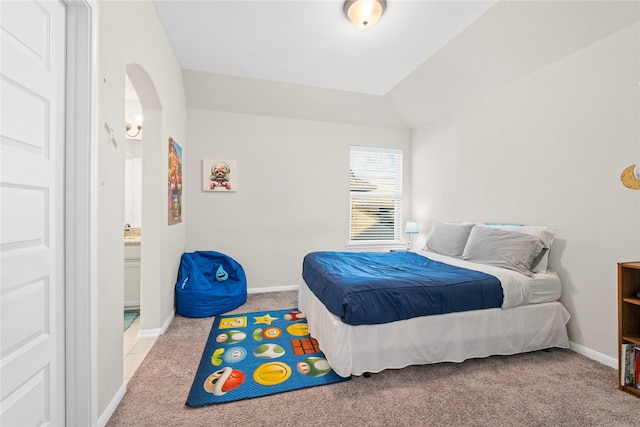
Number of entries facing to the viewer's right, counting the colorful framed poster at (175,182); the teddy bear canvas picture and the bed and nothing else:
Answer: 1

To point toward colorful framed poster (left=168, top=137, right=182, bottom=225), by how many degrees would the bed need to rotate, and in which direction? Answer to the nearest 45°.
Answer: approximately 45° to its right

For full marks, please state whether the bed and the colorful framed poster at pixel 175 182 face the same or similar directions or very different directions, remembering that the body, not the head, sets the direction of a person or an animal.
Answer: very different directions

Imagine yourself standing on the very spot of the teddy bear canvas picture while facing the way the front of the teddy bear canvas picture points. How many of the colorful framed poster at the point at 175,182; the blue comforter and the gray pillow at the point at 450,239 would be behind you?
0

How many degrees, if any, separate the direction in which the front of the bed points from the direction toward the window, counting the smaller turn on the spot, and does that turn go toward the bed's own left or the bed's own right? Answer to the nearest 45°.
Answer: approximately 90° to the bed's own right

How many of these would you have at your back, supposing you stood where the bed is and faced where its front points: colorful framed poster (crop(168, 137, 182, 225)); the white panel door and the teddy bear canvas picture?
0

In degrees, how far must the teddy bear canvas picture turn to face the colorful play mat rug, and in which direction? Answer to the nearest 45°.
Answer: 0° — it already faces it

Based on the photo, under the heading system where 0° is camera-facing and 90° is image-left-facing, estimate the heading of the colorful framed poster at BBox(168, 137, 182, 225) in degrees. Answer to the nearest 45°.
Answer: approximately 270°

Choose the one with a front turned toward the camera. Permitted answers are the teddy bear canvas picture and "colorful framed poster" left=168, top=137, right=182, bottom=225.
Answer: the teddy bear canvas picture

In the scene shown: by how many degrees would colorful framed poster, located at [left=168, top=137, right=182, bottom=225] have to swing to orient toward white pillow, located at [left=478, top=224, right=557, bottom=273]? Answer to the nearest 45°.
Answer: approximately 45° to its right

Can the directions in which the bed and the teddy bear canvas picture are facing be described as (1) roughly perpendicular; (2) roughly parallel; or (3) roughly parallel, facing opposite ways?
roughly perpendicular

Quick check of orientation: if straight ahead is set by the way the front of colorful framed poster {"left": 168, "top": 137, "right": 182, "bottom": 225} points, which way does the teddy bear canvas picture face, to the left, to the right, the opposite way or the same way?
to the right

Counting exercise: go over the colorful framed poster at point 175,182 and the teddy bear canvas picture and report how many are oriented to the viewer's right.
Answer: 1

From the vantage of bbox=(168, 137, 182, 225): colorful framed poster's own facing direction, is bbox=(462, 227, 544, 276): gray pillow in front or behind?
in front

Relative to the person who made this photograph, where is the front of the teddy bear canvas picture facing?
facing the viewer

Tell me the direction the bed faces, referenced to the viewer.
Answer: facing the viewer and to the left of the viewer

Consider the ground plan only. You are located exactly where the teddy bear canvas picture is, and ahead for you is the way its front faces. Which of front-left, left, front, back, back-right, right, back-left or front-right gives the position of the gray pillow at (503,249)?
front-left
